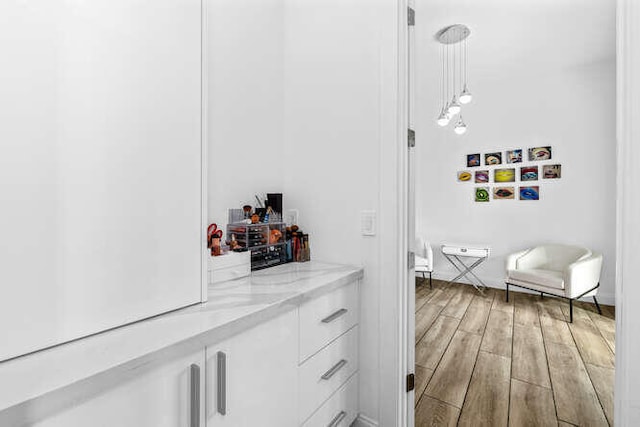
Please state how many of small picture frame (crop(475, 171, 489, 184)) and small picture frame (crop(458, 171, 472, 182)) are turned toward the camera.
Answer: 2

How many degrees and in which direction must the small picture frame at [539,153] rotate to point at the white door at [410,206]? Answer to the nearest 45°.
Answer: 0° — it already faces it

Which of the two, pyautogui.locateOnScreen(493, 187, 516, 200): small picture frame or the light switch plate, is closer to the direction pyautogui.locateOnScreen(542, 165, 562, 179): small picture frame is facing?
the light switch plate

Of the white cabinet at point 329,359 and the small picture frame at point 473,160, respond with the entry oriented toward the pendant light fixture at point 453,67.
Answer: the small picture frame

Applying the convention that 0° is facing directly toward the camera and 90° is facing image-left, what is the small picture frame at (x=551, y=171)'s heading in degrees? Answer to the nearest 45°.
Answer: approximately 0°

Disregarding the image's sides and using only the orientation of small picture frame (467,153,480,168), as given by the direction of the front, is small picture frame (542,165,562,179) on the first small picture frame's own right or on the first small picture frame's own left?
on the first small picture frame's own left

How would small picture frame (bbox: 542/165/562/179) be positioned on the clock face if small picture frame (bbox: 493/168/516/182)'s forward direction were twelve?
small picture frame (bbox: 542/165/562/179) is roughly at 9 o'clock from small picture frame (bbox: 493/168/516/182).
